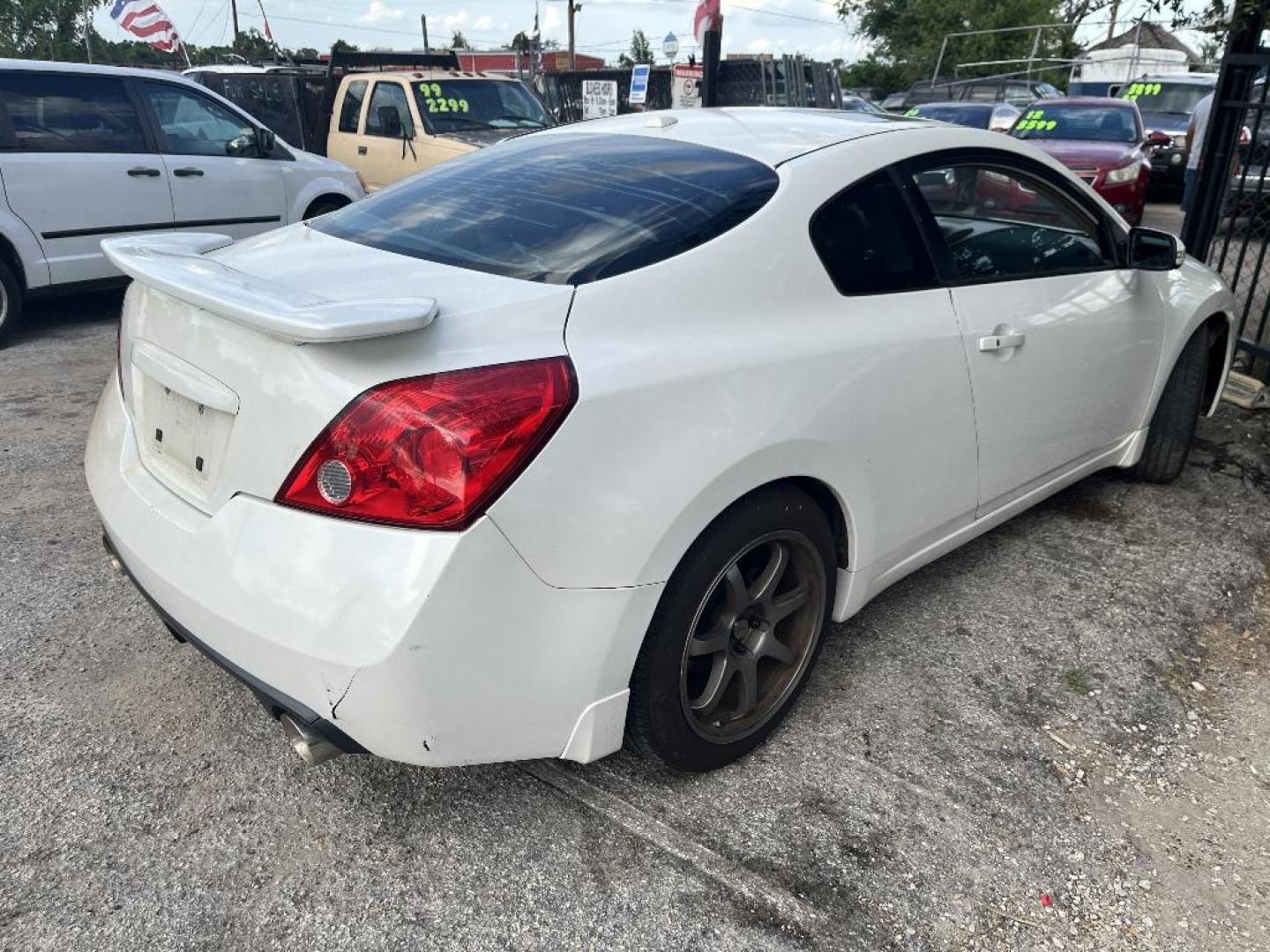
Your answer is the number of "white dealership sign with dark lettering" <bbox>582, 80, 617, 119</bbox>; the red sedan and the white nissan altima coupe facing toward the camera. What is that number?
2

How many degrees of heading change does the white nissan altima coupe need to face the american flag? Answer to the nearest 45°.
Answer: approximately 90° to its left

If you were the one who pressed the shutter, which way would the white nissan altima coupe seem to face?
facing away from the viewer and to the right of the viewer

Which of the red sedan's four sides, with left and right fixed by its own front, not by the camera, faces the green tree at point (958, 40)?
back

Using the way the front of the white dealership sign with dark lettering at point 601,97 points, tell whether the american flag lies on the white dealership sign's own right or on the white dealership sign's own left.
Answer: on the white dealership sign's own right

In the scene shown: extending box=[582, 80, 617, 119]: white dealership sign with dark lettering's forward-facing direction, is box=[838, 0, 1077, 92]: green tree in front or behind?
behind

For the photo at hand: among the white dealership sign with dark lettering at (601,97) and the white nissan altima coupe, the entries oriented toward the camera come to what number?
1

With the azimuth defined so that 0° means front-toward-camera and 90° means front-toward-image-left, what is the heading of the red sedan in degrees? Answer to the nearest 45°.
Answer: approximately 0°

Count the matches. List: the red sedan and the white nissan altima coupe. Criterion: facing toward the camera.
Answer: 1

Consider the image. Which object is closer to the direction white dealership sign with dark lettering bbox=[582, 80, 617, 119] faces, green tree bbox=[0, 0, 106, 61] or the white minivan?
the white minivan

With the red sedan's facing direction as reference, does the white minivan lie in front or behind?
in front

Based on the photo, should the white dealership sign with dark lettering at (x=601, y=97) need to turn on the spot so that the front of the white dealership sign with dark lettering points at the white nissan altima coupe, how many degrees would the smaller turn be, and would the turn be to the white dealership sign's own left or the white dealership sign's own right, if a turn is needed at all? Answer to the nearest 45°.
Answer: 0° — it already faces it
